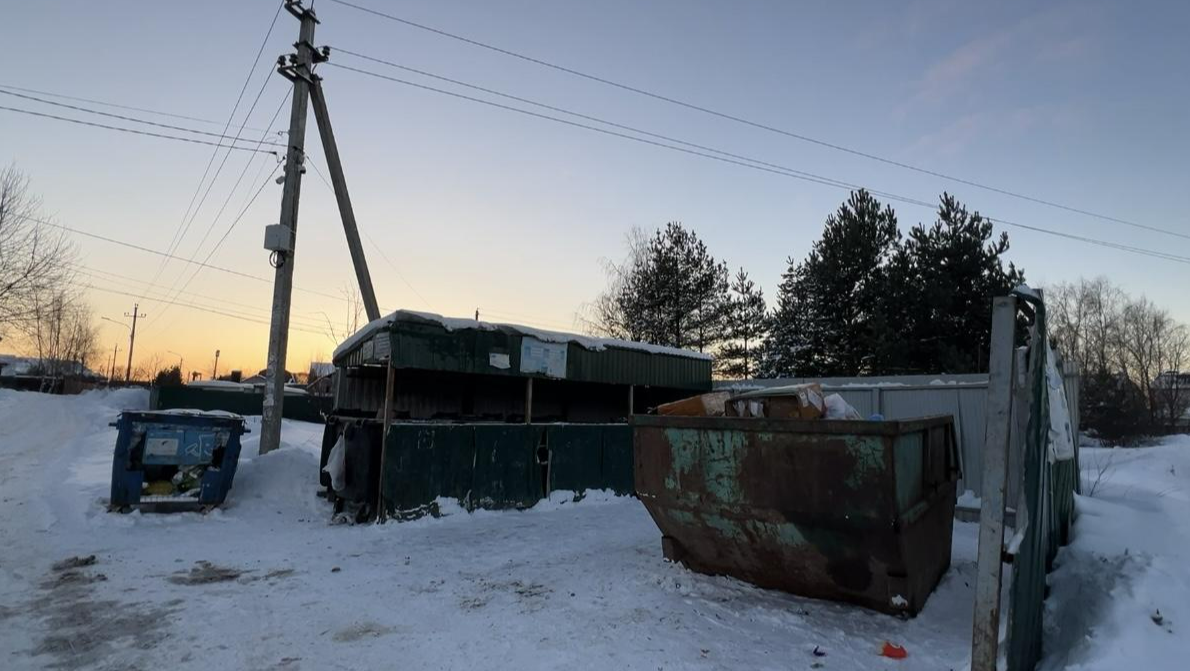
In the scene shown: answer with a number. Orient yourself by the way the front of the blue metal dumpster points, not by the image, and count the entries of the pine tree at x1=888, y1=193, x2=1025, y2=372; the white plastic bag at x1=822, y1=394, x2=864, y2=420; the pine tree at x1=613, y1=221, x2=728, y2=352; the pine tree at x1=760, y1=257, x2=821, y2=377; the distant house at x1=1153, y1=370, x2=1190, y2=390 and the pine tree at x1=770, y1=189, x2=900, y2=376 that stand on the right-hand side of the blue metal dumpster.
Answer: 0

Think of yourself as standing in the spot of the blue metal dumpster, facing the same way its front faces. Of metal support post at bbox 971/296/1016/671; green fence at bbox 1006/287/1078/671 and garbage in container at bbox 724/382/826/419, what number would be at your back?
0

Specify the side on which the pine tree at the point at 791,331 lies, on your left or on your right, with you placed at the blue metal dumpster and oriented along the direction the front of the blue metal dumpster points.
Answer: on your left

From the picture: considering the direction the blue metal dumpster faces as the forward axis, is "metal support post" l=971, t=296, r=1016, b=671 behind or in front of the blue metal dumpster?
in front

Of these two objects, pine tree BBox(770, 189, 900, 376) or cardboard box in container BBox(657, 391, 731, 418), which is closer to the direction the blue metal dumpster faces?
the cardboard box in container

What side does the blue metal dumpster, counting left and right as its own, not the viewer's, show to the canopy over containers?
left

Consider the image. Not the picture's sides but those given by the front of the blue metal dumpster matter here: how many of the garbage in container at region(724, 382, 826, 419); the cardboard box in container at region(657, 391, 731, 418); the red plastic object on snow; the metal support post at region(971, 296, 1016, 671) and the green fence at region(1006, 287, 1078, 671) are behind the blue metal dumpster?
0

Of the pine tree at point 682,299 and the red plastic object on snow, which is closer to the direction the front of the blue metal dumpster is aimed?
the red plastic object on snow

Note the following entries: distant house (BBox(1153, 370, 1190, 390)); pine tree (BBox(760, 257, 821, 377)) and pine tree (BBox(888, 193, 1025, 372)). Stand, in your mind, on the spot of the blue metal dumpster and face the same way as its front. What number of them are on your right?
0

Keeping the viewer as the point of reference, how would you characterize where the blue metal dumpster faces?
facing the viewer
